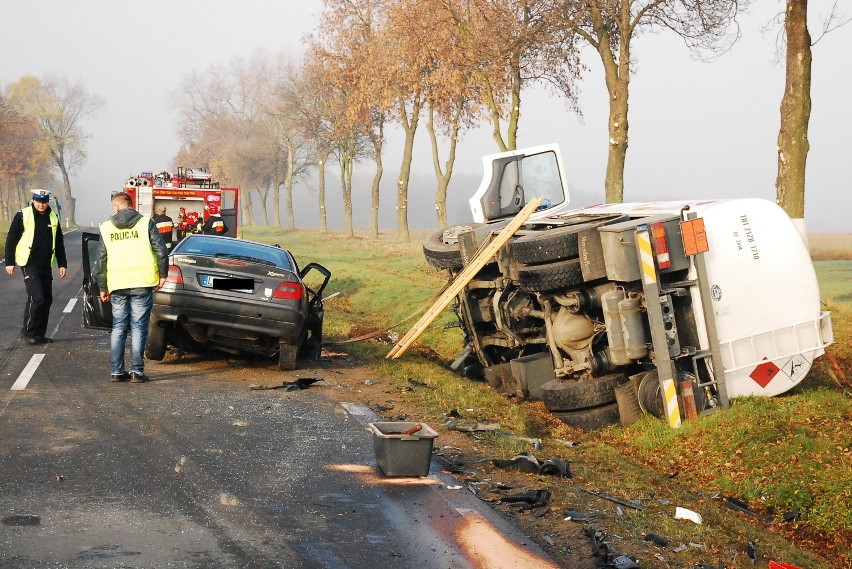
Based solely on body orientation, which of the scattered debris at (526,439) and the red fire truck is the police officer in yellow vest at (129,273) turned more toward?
the red fire truck

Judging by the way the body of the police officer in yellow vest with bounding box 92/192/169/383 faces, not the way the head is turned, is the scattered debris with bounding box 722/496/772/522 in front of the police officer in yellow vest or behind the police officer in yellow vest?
behind

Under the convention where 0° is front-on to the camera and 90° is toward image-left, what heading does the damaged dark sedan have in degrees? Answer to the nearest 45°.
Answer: approximately 180°

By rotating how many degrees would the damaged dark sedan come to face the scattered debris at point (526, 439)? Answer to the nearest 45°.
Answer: approximately 135° to its right

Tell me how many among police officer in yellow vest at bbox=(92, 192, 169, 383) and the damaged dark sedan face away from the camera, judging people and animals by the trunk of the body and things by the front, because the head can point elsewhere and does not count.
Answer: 2

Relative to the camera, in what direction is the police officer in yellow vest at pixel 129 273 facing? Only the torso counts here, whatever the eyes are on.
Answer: away from the camera

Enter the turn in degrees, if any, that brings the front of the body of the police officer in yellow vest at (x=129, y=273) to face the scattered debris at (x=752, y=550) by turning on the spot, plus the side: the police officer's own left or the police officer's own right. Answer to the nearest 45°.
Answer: approximately 135° to the police officer's own right

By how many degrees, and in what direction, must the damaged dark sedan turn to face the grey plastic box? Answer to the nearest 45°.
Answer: approximately 180°

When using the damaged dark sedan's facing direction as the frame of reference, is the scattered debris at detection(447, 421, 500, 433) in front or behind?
behind
